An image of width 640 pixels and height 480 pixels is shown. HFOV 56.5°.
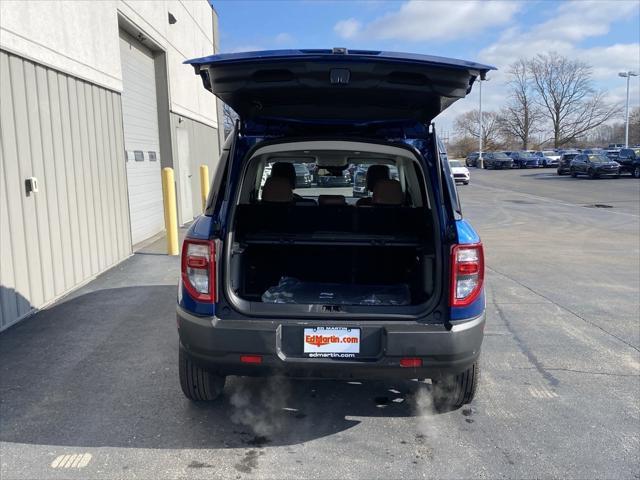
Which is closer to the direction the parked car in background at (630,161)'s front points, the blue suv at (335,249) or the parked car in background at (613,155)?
the blue suv

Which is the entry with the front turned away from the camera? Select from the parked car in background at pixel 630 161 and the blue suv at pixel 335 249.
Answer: the blue suv

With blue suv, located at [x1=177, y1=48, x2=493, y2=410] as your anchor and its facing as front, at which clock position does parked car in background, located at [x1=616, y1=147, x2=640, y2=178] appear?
The parked car in background is roughly at 1 o'clock from the blue suv.

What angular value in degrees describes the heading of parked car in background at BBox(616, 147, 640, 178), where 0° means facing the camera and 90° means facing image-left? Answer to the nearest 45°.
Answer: approximately 45°

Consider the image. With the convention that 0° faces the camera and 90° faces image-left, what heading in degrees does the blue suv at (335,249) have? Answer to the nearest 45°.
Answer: approximately 180°

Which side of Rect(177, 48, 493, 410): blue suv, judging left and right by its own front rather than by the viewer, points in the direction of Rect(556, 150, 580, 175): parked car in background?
front

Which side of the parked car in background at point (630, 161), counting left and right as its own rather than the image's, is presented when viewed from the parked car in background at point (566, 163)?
right

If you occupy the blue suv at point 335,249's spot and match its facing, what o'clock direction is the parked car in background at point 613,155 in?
The parked car in background is roughly at 1 o'clock from the blue suv.

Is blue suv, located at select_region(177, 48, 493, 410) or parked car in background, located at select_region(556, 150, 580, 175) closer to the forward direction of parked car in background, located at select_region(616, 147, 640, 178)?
the blue suv

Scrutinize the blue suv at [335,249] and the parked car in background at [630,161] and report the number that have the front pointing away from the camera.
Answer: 1
